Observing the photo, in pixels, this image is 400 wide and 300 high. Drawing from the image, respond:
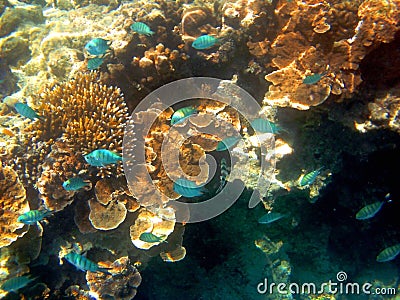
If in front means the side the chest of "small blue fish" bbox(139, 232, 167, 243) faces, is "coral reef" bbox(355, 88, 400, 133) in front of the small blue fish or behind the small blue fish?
behind

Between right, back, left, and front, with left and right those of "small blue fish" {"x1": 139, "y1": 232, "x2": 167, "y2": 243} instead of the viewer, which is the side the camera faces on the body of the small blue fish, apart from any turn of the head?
left

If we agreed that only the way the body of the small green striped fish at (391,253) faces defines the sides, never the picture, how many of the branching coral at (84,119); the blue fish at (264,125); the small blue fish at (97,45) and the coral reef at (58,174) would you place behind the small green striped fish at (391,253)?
0

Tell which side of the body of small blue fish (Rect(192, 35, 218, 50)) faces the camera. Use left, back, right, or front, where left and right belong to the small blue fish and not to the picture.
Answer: left

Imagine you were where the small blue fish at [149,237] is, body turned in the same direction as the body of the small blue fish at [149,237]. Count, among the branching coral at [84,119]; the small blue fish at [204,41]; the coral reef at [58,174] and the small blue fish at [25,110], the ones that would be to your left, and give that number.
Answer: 0

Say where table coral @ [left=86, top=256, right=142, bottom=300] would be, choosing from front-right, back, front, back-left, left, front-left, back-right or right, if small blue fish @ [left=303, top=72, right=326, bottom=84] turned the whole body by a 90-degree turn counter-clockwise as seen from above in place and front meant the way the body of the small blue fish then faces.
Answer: front-right

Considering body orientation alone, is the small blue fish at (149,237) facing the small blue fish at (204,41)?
no

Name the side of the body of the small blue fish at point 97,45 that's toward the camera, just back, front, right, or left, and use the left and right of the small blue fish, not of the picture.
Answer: left

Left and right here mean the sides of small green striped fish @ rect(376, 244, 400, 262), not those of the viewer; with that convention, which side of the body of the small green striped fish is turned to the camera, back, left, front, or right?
left

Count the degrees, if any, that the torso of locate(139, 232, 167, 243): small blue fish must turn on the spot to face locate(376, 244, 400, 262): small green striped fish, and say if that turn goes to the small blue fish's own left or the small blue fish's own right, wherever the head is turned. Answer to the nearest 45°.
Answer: approximately 180°

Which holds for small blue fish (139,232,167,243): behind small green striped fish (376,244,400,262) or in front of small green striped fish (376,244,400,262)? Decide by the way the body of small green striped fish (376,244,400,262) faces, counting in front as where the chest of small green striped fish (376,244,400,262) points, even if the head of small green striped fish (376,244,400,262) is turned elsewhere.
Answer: in front

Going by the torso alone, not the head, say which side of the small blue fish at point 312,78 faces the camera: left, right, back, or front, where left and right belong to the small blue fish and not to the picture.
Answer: left

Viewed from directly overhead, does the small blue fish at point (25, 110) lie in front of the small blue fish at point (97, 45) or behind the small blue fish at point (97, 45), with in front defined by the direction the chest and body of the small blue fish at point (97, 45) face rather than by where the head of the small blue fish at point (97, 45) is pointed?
in front

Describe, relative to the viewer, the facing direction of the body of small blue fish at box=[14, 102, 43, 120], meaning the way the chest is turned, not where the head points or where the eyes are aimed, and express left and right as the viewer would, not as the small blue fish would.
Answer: facing to the left of the viewer

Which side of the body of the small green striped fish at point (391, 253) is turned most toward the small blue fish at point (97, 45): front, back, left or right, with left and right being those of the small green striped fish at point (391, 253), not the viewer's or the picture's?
front
